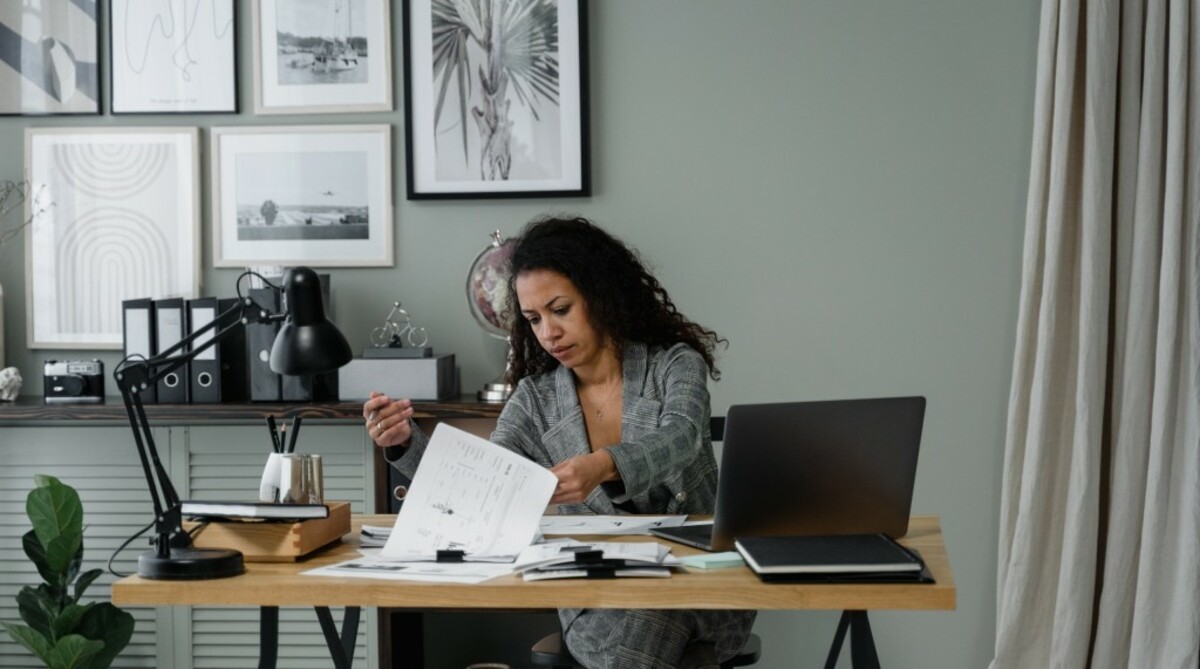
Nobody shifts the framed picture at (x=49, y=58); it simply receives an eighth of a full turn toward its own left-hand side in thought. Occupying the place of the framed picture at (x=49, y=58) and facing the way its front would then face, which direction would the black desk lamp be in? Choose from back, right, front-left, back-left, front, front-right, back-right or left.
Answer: front-right

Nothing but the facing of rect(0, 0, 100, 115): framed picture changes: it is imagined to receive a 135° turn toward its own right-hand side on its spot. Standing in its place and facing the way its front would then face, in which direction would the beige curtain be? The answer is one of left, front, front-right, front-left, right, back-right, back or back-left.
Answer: back

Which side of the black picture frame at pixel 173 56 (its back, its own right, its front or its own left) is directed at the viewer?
front

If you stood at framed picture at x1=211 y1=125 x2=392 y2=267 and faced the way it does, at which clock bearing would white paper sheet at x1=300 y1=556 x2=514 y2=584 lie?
The white paper sheet is roughly at 12 o'clock from the framed picture.

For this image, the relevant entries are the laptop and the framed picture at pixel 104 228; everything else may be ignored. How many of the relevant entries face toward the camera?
1

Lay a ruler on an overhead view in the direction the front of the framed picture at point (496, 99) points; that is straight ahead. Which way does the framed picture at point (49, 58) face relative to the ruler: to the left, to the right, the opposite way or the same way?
the same way

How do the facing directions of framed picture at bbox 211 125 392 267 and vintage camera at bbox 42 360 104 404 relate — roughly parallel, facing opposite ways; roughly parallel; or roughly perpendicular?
roughly parallel

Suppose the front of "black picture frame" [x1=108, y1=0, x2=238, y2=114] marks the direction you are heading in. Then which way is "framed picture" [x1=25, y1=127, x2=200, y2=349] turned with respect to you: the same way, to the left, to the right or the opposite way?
the same way

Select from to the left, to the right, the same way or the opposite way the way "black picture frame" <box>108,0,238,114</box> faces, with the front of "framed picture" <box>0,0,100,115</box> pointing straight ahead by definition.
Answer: the same way

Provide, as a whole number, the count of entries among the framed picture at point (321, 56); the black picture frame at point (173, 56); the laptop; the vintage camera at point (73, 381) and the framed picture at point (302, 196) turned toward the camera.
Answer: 4

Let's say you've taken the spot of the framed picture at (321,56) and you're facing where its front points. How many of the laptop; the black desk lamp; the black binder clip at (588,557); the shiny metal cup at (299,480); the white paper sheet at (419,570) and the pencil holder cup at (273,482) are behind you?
0

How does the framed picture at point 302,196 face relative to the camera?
toward the camera

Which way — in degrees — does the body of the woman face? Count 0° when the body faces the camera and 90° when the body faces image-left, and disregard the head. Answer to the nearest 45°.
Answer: approximately 45°

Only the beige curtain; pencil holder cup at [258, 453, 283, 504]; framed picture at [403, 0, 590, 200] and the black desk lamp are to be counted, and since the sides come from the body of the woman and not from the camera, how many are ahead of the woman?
2

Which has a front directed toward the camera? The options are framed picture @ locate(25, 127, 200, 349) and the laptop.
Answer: the framed picture

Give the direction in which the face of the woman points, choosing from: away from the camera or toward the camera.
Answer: toward the camera

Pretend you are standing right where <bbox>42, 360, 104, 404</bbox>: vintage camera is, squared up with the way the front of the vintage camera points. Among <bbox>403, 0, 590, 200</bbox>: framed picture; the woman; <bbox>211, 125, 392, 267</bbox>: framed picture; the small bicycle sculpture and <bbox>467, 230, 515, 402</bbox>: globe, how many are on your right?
0
